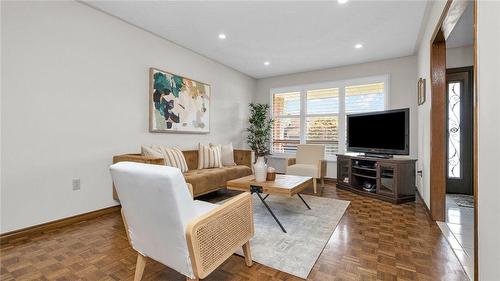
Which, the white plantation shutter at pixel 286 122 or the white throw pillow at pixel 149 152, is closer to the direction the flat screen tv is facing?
the white throw pillow

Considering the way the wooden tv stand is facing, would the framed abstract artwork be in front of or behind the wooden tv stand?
in front

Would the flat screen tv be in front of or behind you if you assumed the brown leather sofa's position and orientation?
in front

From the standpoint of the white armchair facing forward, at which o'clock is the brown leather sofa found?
The brown leather sofa is roughly at 11 o'clock from the white armchair.

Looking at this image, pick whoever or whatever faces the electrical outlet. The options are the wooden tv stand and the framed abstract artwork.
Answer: the wooden tv stand

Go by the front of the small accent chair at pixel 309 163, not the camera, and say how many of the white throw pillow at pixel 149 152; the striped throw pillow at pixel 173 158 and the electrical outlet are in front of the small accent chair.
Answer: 3

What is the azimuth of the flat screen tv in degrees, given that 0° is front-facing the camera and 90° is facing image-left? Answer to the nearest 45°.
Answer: approximately 45°
